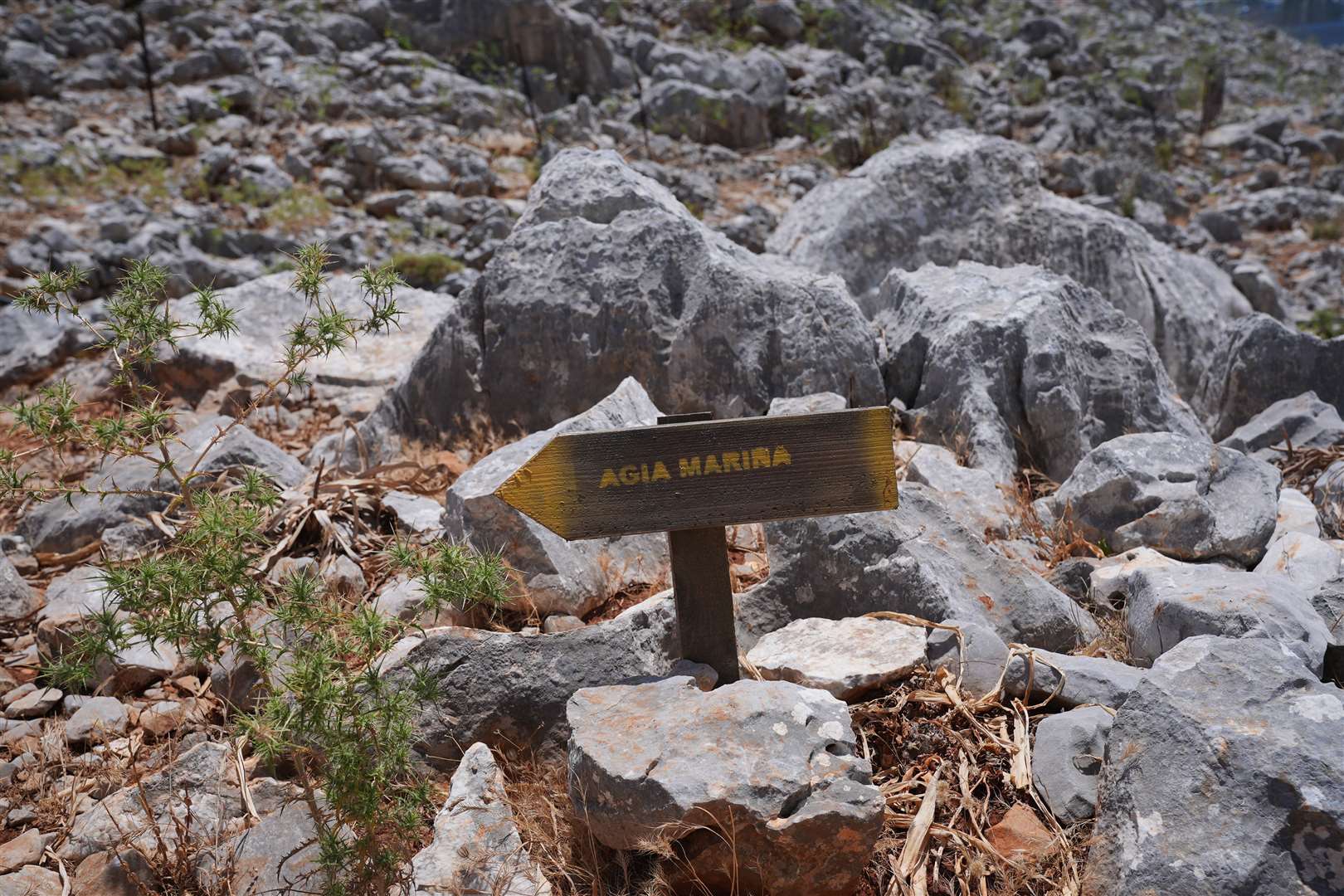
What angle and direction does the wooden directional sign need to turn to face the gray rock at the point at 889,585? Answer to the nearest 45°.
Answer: approximately 135° to its left

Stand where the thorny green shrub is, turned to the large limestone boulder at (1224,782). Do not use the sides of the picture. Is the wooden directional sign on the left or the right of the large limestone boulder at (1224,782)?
left

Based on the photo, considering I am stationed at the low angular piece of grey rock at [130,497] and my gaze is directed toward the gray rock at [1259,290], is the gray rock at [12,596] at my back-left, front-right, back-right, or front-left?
back-right
